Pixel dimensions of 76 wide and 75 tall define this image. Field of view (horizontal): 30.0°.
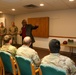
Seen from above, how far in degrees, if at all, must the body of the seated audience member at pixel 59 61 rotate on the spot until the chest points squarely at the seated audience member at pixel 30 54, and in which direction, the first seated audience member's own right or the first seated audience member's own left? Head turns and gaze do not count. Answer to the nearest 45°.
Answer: approximately 45° to the first seated audience member's own left

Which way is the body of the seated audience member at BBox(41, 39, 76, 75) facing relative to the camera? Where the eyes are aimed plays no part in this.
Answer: away from the camera
